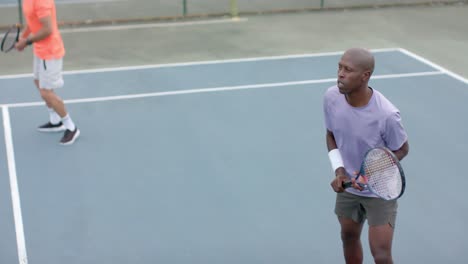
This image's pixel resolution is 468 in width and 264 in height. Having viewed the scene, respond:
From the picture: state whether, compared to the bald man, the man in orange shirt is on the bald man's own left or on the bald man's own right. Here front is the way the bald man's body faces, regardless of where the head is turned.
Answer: on the bald man's own right

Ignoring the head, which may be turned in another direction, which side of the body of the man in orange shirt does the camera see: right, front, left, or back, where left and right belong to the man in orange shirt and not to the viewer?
left

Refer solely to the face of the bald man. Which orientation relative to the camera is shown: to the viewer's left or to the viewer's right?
to the viewer's left

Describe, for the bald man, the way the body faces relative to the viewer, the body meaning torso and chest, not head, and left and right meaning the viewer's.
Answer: facing the viewer and to the left of the viewer

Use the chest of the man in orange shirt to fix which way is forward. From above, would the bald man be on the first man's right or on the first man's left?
on the first man's left

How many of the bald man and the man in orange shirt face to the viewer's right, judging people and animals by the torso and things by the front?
0
